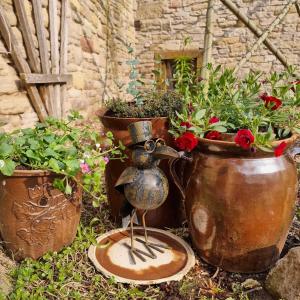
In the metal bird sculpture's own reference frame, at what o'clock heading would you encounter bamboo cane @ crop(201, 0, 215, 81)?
The bamboo cane is roughly at 8 o'clock from the metal bird sculpture.

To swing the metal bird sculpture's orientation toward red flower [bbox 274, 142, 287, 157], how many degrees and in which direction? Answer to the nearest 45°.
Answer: approximately 45° to its left

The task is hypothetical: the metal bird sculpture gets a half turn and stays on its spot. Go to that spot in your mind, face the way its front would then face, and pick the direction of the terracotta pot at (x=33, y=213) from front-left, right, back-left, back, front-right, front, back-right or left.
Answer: front-left

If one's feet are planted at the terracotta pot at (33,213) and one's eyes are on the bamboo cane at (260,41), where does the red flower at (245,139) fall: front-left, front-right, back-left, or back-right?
front-right

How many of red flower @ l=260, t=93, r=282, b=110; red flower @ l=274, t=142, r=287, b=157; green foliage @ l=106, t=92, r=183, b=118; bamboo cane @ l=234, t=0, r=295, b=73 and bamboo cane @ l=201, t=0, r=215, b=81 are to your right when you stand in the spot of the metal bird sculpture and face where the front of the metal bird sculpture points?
0

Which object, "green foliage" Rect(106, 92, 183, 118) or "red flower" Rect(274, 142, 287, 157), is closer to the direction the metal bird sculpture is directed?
the red flower

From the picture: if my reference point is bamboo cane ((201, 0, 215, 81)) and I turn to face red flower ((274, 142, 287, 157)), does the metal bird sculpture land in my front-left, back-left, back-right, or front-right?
front-right

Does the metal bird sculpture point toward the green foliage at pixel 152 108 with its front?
no

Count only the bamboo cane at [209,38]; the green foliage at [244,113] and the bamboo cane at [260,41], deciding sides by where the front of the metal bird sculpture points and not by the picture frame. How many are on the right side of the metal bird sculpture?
0

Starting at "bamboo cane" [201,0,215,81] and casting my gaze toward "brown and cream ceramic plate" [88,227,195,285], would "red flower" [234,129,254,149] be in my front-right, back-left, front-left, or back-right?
front-left

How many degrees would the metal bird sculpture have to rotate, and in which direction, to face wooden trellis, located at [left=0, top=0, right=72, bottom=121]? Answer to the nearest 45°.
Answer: approximately 180°

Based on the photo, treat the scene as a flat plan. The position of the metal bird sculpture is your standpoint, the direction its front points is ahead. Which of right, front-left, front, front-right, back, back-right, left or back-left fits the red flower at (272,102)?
front-left

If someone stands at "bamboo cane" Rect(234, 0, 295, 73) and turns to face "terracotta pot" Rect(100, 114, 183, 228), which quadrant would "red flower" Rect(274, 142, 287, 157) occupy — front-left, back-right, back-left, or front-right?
front-left

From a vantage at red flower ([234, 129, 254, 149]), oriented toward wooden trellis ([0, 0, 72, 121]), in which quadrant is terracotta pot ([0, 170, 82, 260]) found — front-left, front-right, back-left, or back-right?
front-left
